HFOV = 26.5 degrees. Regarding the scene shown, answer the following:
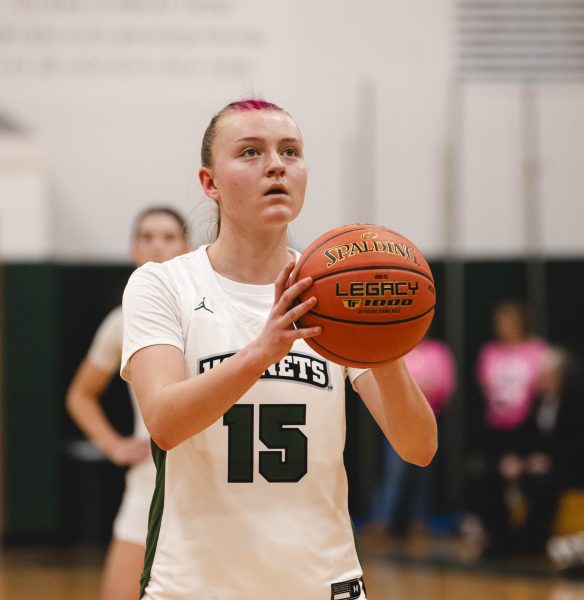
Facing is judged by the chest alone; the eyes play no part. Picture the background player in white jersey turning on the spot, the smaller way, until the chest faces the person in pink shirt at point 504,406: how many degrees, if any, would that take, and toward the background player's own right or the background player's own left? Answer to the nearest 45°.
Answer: approximately 135° to the background player's own left

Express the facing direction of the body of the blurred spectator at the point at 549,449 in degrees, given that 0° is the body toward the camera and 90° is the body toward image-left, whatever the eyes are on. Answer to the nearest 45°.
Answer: approximately 45°

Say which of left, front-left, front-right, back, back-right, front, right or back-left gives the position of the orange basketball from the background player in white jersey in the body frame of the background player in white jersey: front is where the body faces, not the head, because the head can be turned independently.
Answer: front

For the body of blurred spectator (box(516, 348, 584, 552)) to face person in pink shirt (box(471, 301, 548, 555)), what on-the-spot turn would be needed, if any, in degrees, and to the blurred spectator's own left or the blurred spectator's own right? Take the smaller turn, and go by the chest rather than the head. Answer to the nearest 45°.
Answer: approximately 90° to the blurred spectator's own right

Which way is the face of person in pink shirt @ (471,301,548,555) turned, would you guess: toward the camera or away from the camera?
toward the camera

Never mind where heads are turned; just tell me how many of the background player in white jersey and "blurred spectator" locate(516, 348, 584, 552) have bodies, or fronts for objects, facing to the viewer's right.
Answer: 0

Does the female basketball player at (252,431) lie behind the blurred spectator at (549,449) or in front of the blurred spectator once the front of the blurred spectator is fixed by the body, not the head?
in front

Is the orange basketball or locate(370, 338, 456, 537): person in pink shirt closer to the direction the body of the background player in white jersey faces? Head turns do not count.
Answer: the orange basketball

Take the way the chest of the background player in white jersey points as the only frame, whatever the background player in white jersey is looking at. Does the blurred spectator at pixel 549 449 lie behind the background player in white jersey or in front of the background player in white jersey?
behind

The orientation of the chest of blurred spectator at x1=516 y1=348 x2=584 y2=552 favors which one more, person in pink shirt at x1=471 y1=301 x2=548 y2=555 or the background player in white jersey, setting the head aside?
the background player in white jersey

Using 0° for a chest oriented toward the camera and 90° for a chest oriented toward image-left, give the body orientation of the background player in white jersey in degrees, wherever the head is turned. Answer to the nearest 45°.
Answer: approximately 0°

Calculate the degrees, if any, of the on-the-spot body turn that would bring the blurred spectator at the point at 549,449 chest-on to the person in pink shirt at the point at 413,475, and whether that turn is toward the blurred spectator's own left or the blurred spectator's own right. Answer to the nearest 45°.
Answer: approximately 90° to the blurred spectator's own right

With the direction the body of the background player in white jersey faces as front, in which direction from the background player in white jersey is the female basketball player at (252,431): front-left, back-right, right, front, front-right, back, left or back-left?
front

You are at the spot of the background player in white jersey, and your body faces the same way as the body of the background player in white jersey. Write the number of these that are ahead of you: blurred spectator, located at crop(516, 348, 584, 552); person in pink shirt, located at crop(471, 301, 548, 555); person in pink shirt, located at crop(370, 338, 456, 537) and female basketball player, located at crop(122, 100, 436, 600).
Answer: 1
